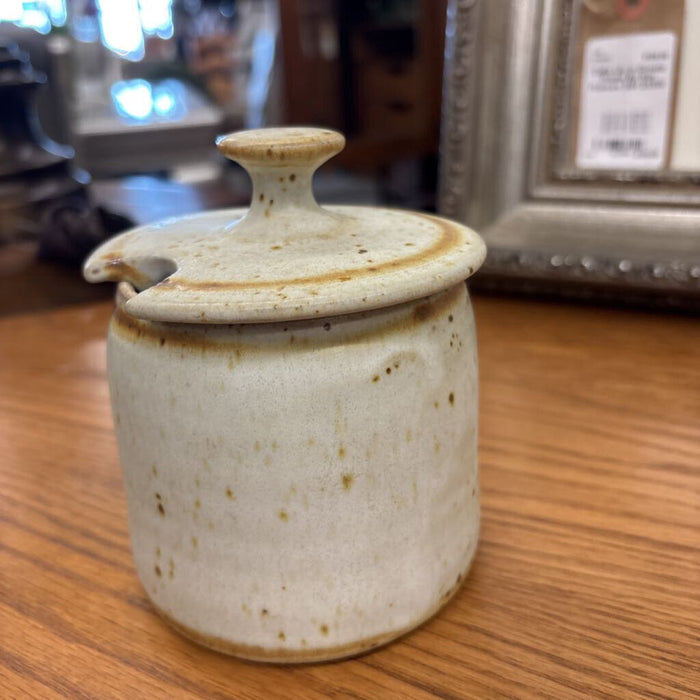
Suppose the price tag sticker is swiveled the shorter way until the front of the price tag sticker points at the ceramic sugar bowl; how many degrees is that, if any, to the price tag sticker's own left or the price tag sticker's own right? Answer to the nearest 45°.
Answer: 0° — it already faces it

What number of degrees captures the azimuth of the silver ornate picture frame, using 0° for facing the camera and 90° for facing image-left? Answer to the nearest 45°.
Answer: approximately 0°
